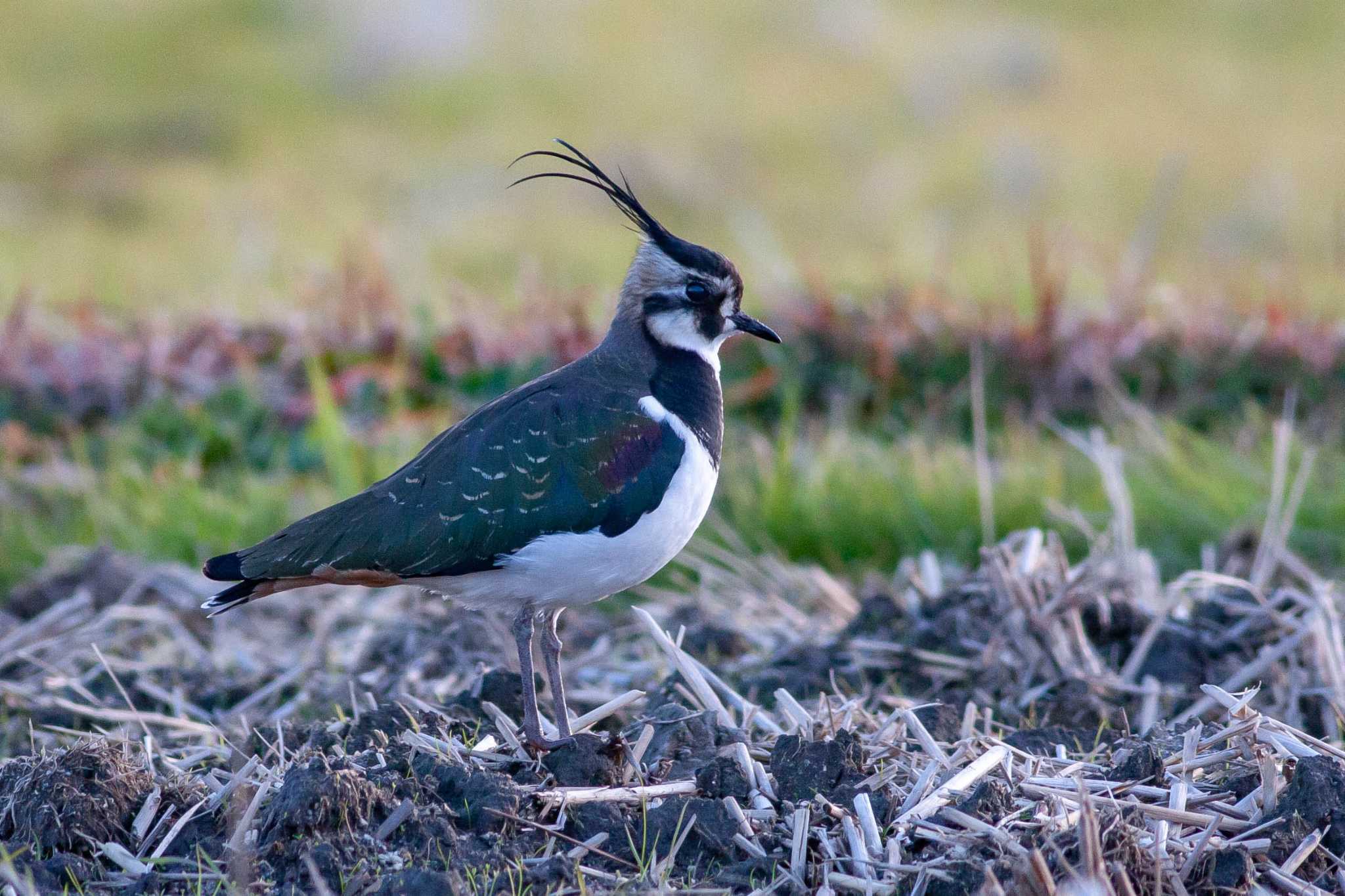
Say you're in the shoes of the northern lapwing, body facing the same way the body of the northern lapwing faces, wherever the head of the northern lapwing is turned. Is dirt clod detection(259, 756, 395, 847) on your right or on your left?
on your right

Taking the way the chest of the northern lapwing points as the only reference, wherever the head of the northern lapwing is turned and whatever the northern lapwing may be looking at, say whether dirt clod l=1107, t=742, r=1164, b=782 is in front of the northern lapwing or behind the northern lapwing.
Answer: in front

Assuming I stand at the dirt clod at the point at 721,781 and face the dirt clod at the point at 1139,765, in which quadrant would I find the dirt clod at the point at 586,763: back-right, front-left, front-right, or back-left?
back-left

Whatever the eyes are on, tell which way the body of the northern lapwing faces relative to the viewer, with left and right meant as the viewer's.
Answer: facing to the right of the viewer

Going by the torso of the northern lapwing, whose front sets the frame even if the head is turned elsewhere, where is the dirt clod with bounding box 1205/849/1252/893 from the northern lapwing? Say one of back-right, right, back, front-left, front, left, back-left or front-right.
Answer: front-right

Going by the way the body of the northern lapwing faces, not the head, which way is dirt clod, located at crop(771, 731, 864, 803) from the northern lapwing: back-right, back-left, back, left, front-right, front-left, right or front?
front-right

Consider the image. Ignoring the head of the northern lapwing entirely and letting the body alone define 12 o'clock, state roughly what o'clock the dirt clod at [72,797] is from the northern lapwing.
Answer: The dirt clod is roughly at 5 o'clock from the northern lapwing.

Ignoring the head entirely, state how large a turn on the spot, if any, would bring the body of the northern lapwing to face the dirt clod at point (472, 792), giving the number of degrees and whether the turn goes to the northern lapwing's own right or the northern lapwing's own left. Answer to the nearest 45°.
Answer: approximately 90° to the northern lapwing's own right

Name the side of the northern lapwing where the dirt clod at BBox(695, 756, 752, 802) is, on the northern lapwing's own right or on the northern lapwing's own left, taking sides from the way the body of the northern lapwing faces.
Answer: on the northern lapwing's own right
